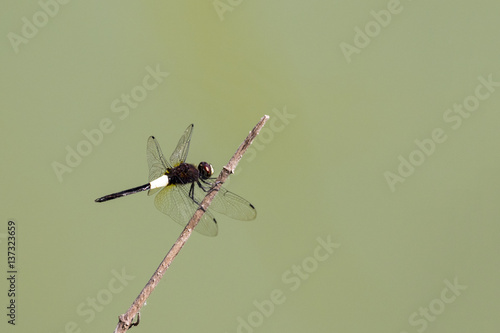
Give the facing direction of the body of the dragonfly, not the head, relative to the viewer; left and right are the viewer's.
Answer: facing to the right of the viewer
